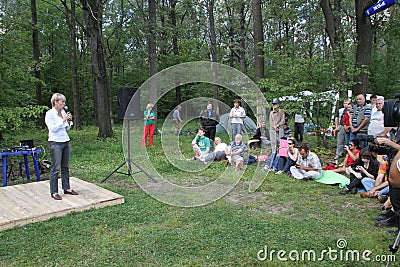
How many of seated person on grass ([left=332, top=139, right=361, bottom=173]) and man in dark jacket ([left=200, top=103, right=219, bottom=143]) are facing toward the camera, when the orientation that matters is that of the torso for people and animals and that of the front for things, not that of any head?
1

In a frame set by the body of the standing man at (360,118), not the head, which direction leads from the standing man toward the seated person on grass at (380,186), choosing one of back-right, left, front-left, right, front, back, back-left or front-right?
front-left

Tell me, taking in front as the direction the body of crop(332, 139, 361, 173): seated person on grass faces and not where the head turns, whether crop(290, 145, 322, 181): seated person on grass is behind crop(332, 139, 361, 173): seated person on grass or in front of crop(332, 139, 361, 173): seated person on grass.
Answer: in front

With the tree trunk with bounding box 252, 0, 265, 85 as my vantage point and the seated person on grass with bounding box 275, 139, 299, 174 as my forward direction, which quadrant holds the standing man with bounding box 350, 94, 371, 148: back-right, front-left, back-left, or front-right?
front-left

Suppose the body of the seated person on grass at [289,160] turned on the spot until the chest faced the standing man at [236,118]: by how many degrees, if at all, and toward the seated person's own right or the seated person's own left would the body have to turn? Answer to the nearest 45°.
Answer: approximately 90° to the seated person's own right

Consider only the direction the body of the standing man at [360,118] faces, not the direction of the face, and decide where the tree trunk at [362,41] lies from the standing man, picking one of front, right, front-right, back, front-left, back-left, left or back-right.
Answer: back-right

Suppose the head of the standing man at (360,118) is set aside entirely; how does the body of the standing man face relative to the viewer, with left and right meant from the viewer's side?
facing the viewer and to the left of the viewer

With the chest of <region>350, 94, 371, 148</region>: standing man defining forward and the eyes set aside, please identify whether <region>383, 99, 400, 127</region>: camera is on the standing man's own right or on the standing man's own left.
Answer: on the standing man's own left

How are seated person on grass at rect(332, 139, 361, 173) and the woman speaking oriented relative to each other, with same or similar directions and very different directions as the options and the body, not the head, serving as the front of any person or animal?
very different directions

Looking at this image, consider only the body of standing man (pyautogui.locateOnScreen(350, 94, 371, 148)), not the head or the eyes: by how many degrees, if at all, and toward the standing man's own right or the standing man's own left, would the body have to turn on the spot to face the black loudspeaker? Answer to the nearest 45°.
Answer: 0° — they already face it

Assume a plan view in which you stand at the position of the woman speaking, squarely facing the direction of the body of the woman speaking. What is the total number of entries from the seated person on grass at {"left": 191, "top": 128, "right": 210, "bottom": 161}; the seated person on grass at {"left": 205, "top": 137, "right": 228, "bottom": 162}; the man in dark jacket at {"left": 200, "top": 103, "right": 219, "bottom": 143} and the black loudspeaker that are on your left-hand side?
4

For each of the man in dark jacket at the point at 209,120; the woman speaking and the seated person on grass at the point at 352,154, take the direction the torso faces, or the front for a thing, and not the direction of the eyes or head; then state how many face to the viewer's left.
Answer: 1

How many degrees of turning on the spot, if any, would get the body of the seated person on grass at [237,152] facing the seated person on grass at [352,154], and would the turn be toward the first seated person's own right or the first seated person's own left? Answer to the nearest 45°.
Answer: approximately 135° to the first seated person's own left

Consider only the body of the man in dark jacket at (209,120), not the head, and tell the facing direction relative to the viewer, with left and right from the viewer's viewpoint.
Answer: facing the viewer
